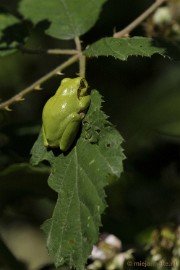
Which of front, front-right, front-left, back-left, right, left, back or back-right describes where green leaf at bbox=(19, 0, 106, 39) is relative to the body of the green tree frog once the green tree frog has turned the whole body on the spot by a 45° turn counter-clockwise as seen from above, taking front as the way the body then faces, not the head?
front

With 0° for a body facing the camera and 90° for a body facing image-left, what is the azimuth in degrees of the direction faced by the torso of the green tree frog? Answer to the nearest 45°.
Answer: approximately 225°

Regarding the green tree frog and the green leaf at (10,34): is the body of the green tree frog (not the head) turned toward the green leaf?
no
